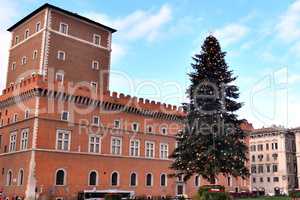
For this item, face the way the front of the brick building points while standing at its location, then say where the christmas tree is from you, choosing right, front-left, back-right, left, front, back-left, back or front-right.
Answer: front
